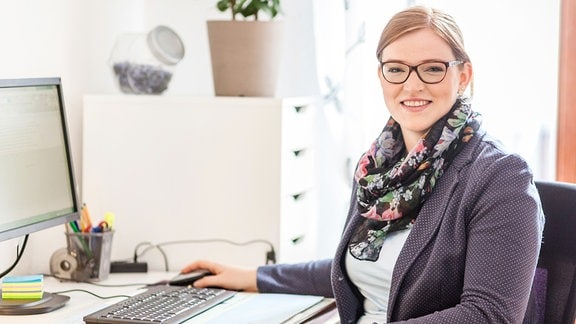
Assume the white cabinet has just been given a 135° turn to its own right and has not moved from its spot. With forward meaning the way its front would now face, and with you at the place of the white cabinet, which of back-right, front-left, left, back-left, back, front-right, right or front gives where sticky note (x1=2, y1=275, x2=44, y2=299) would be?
front

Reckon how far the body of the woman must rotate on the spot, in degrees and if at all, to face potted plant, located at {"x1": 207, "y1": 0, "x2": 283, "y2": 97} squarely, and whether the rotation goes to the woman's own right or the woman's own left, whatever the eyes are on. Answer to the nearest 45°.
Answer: approximately 90° to the woman's own right

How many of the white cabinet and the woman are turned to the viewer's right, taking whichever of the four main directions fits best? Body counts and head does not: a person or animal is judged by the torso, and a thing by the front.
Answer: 1

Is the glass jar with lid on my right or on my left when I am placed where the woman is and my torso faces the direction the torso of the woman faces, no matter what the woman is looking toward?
on my right

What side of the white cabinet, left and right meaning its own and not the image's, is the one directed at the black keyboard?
right

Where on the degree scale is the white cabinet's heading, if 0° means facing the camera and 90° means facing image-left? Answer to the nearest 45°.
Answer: approximately 270°

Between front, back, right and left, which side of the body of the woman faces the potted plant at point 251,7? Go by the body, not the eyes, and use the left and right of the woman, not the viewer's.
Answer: right

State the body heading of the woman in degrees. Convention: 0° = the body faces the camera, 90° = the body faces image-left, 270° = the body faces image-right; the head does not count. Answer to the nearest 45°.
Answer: approximately 45°
